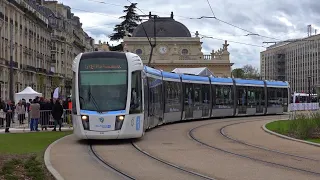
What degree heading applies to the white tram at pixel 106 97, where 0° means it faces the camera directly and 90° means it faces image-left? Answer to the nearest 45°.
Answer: approximately 0°

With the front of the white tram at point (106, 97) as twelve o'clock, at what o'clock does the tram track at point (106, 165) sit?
The tram track is roughly at 12 o'clock from the white tram.

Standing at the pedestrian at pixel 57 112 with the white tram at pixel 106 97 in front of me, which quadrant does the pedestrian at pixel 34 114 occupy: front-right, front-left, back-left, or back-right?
back-right
